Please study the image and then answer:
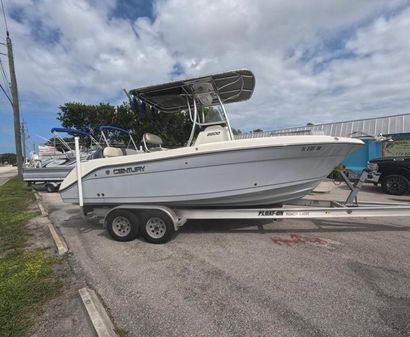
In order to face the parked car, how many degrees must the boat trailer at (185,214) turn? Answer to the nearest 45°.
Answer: approximately 45° to its left

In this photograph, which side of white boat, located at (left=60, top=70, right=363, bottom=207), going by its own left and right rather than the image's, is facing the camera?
right

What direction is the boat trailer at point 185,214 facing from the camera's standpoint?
to the viewer's right

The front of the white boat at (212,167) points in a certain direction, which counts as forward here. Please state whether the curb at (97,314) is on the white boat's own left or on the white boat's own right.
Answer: on the white boat's own right

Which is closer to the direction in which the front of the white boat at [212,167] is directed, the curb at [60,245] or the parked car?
the parked car

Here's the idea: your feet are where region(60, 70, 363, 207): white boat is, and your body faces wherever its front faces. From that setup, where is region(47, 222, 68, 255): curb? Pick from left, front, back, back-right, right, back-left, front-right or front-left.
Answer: back

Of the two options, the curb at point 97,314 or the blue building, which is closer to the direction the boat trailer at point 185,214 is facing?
the blue building

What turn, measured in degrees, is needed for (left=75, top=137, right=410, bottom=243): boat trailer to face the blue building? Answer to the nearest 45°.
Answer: approximately 45° to its left

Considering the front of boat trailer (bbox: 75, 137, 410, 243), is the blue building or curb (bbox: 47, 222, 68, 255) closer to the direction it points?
the blue building
